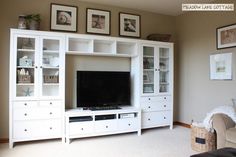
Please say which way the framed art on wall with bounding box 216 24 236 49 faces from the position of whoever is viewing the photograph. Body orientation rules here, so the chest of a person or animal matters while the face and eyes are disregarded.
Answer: facing the viewer and to the left of the viewer

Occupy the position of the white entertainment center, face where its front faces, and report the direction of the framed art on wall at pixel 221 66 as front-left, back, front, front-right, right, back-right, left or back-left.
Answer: front-left

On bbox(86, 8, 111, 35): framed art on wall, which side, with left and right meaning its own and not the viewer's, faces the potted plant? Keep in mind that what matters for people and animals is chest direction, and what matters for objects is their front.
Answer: right

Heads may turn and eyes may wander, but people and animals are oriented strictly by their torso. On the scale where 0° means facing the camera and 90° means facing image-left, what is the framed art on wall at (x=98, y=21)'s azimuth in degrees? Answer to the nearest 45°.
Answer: approximately 315°

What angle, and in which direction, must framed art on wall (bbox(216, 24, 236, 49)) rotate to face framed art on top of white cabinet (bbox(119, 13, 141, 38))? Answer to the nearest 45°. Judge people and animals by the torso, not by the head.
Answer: approximately 45° to its right

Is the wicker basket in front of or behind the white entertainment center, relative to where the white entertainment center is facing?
in front

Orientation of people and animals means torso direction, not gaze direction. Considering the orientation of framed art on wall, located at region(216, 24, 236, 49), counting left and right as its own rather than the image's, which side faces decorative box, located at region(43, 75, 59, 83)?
front

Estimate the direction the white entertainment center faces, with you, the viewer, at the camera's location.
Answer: facing the viewer and to the right of the viewer

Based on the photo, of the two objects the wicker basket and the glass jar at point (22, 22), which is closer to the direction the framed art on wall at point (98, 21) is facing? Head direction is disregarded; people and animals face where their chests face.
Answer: the wicker basket

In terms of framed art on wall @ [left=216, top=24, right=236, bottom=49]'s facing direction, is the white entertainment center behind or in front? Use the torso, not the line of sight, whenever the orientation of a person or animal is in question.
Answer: in front
